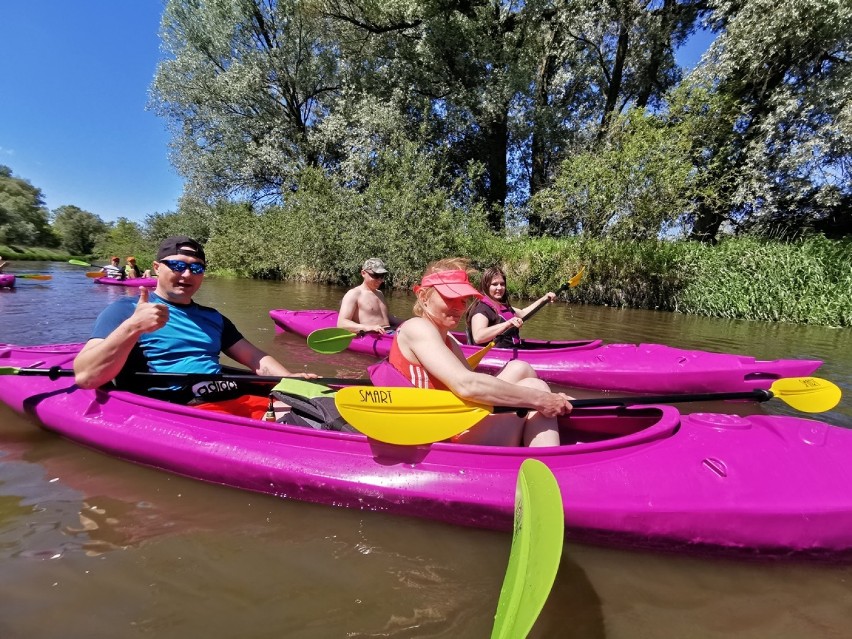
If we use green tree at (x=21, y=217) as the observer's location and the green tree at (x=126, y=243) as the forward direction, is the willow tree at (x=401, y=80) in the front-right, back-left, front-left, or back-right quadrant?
front-right

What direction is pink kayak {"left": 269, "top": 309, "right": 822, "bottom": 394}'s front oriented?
to the viewer's right

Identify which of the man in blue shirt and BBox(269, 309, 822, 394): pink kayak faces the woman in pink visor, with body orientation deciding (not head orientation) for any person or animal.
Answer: the man in blue shirt

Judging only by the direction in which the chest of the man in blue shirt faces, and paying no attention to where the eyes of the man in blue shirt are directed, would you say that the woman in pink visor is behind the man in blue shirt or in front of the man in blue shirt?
in front

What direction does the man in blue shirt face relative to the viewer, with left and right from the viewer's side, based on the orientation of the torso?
facing the viewer and to the right of the viewer

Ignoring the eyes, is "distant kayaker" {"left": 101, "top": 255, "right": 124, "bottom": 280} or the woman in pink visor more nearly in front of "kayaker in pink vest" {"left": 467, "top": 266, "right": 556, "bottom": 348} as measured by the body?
the woman in pink visor

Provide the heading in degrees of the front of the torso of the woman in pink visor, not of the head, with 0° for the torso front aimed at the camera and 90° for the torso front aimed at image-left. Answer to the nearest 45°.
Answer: approximately 270°

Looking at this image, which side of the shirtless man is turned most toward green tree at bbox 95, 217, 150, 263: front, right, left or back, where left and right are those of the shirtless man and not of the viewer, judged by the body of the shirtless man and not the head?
back

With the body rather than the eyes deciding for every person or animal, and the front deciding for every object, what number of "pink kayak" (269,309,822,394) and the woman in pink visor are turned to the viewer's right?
2

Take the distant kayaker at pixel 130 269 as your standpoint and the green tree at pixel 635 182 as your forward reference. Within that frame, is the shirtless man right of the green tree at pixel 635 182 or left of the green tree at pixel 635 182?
right

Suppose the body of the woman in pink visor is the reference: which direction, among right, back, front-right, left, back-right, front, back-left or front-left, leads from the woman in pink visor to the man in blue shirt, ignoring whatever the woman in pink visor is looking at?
back

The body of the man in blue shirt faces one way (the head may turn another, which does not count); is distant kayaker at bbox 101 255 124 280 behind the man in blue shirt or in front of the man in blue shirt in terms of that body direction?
behind

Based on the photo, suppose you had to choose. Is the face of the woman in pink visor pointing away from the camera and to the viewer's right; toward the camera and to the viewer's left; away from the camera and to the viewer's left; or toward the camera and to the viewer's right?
toward the camera and to the viewer's right

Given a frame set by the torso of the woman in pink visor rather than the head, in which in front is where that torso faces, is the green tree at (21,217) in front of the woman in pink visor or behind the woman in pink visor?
behind
